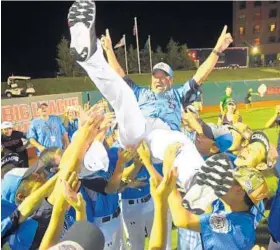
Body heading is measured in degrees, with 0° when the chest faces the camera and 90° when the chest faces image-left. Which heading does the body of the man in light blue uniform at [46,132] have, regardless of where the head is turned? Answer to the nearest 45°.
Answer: approximately 0°

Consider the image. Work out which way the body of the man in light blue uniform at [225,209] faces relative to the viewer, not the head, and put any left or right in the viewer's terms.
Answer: facing to the left of the viewer

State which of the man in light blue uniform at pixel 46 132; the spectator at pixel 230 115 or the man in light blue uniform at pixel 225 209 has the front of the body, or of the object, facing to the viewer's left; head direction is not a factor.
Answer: the man in light blue uniform at pixel 225 209

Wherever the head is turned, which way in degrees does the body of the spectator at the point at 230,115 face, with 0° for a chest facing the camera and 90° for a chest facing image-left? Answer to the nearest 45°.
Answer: approximately 0°

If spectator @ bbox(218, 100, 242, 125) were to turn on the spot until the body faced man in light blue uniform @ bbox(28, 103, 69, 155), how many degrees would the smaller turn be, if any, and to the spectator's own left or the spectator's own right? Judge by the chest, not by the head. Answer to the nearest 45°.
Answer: approximately 90° to the spectator's own right

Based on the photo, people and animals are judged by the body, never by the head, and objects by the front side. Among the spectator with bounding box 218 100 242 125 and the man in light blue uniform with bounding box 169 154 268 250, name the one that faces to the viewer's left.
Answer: the man in light blue uniform
